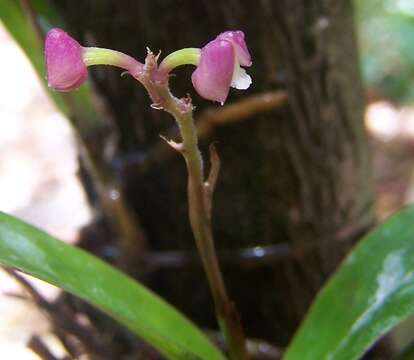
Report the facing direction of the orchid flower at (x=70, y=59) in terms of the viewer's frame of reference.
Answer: facing to the left of the viewer
